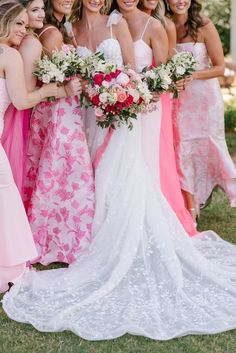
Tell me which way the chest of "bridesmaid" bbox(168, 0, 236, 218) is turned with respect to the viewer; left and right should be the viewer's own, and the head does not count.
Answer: facing the viewer and to the left of the viewer

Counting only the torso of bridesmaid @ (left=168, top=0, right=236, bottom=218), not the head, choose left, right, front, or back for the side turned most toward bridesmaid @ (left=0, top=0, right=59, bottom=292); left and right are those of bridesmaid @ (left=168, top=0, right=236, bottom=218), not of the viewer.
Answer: front

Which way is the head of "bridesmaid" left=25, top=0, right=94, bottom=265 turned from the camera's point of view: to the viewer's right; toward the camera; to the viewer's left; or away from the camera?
toward the camera

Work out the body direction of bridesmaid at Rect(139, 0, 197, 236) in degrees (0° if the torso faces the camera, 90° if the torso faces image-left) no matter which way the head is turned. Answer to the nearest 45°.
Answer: approximately 45°

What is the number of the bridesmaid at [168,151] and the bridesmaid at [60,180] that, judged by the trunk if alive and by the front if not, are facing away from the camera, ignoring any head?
0

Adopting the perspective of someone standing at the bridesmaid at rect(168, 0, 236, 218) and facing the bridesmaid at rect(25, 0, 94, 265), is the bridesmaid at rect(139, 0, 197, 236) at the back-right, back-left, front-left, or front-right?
front-left

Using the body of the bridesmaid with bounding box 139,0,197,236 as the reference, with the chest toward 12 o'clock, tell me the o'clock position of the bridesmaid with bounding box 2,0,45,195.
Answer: the bridesmaid with bounding box 2,0,45,195 is roughly at 1 o'clock from the bridesmaid with bounding box 139,0,197,236.

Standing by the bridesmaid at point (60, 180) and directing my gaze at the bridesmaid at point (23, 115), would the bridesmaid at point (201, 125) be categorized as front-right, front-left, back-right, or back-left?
back-right

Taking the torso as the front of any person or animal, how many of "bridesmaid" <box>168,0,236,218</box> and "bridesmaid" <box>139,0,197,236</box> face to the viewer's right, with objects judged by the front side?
0

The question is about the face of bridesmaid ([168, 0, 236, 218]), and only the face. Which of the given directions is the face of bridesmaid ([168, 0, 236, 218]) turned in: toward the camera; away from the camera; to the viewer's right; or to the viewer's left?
toward the camera

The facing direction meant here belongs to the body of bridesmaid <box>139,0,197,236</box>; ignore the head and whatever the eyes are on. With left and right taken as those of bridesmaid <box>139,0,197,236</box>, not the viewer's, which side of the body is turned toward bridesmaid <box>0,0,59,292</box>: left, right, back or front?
front

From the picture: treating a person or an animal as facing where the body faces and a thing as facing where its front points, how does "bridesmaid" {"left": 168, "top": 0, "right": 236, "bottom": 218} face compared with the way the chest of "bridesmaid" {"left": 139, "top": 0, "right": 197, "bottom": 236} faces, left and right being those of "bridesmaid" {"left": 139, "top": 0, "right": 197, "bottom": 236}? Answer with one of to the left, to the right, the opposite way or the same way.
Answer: the same way

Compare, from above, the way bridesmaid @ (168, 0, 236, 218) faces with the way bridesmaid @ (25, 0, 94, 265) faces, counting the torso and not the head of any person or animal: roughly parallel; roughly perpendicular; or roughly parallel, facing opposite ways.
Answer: roughly perpendicular

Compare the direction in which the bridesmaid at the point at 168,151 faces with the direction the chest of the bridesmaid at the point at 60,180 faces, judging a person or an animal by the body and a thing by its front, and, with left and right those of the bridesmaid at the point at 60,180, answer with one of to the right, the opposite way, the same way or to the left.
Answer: to the right
